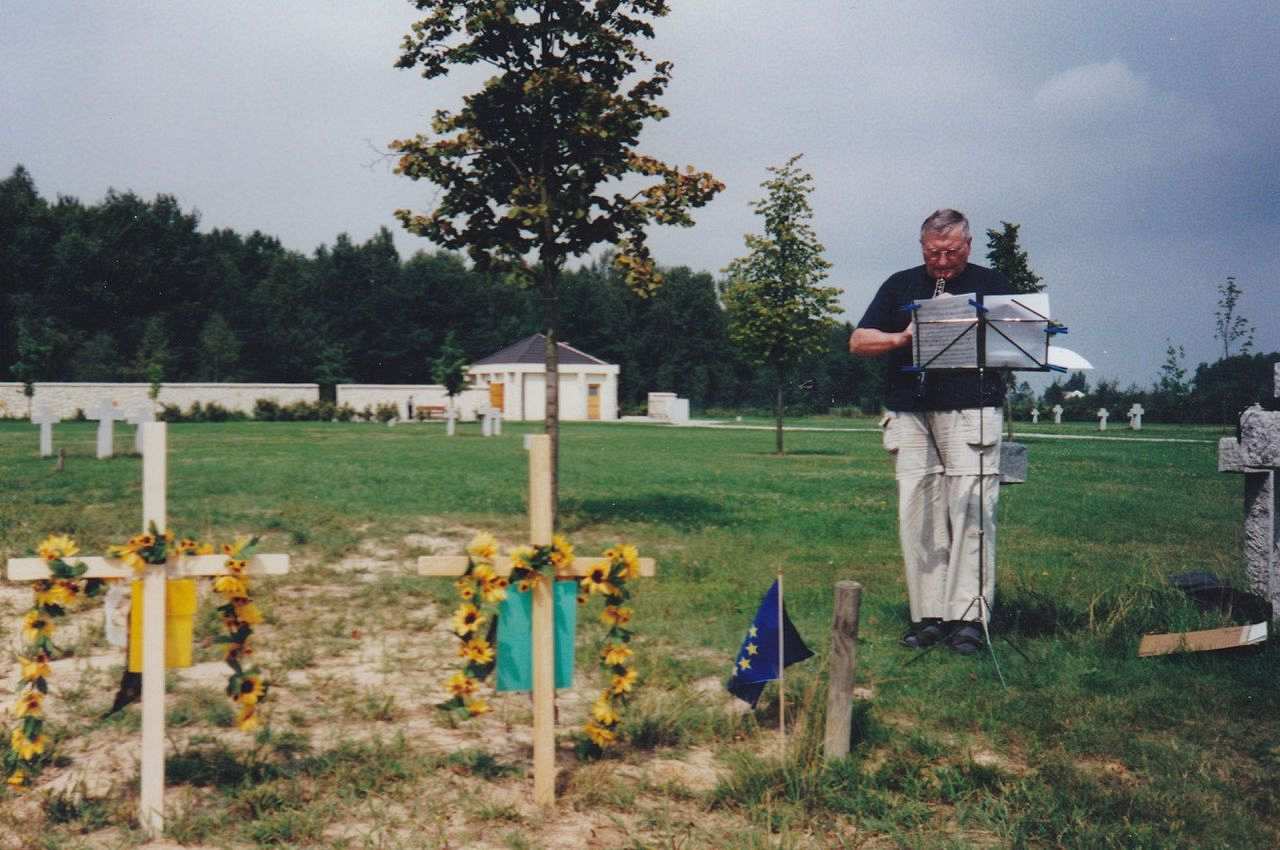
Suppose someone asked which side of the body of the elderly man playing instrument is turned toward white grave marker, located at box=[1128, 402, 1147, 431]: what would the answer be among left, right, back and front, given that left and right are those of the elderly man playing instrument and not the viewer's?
back

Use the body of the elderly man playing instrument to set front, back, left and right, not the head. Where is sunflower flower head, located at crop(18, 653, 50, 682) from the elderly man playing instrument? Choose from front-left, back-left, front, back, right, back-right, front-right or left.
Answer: front-right

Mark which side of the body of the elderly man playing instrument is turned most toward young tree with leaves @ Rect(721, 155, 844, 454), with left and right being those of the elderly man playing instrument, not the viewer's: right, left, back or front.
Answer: back

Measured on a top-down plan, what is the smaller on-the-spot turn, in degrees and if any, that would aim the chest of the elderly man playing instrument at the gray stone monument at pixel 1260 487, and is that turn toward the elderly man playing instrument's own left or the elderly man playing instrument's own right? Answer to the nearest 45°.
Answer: approximately 135° to the elderly man playing instrument's own left

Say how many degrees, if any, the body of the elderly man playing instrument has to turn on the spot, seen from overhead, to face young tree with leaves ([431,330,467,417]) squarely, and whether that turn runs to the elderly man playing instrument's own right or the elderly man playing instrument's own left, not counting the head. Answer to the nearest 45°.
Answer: approximately 135° to the elderly man playing instrument's own right

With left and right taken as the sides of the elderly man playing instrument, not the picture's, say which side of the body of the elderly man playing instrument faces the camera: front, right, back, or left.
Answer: front

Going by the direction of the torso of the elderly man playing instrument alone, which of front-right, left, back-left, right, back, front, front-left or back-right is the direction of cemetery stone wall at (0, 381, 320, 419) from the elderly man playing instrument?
back-right

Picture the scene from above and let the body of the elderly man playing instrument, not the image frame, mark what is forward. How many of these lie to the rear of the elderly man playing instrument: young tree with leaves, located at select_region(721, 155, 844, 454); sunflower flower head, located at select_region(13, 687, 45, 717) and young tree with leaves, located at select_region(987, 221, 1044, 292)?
2

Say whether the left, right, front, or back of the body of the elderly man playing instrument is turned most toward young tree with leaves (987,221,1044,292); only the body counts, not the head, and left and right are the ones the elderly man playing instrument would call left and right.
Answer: back

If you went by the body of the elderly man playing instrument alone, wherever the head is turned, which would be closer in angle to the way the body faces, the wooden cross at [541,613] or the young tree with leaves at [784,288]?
the wooden cross

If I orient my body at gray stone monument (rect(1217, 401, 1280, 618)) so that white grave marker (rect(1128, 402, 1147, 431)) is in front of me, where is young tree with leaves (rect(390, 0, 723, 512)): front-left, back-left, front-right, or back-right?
front-left

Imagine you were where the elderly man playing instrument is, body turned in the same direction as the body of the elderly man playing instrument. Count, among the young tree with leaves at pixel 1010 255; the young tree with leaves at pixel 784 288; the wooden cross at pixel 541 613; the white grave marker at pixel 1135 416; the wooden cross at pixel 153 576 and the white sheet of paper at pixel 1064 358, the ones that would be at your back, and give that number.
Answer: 3

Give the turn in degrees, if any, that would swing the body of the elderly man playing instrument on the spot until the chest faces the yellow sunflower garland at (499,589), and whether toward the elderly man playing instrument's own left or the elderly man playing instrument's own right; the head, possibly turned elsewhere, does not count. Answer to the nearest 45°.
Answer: approximately 45° to the elderly man playing instrument's own right

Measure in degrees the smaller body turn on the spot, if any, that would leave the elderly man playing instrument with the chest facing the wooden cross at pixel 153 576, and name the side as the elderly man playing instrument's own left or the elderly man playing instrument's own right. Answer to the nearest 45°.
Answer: approximately 45° to the elderly man playing instrument's own right

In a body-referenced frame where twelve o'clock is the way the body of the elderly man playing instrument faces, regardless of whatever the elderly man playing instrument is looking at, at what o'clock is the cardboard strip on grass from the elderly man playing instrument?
The cardboard strip on grass is roughly at 9 o'clock from the elderly man playing instrument.

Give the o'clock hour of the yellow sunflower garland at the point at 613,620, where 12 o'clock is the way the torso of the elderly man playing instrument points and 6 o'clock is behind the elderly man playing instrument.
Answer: The yellow sunflower garland is roughly at 1 o'clock from the elderly man playing instrument.

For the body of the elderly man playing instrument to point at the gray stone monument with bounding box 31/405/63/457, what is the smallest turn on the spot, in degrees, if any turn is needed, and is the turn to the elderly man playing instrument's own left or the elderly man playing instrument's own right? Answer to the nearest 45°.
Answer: approximately 135° to the elderly man playing instrument's own right

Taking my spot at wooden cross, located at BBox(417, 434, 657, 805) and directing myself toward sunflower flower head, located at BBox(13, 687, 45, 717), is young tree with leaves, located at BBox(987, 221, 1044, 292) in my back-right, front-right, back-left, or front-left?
back-right

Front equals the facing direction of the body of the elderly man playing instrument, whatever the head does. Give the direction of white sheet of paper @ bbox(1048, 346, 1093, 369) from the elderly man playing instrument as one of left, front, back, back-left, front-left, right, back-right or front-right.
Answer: front-left
